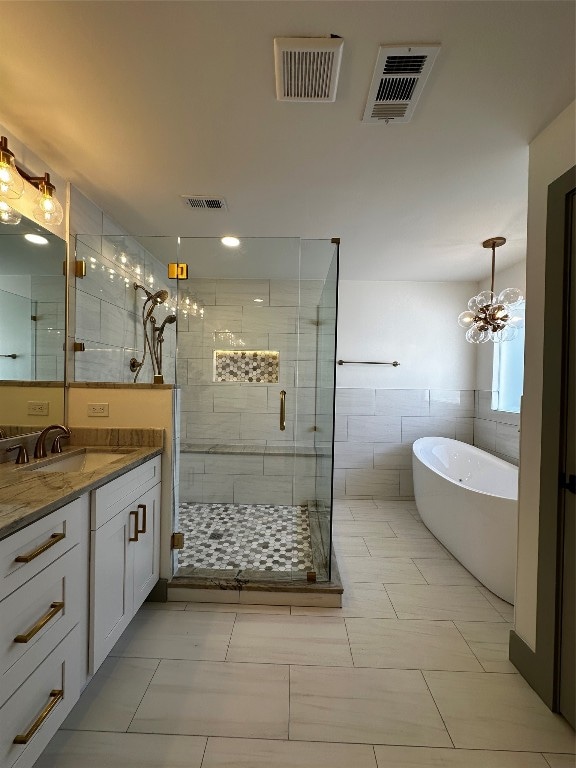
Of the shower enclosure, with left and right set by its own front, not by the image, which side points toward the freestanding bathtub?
left

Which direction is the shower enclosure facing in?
toward the camera

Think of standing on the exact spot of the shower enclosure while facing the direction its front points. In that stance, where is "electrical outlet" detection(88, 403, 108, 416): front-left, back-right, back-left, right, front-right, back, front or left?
front-right

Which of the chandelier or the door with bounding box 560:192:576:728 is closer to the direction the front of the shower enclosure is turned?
the door

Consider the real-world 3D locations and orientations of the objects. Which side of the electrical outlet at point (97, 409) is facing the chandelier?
left

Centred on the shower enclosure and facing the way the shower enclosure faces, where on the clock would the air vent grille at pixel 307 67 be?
The air vent grille is roughly at 12 o'clock from the shower enclosure.

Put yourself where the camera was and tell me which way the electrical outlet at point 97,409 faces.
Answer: facing the viewer

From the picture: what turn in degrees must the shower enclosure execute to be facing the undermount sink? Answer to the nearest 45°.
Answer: approximately 45° to its right

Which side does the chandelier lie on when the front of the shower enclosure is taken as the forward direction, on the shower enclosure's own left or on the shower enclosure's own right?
on the shower enclosure's own left

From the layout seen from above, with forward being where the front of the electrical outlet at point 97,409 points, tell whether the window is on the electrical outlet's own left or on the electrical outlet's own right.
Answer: on the electrical outlet's own left
